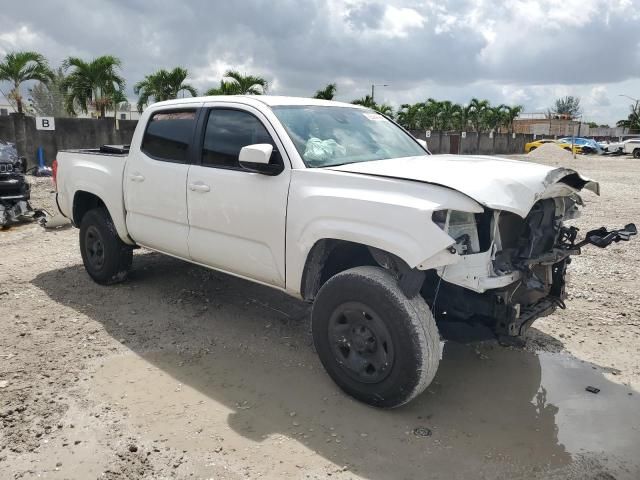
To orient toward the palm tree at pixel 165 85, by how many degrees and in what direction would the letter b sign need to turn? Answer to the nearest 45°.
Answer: approximately 135° to its left

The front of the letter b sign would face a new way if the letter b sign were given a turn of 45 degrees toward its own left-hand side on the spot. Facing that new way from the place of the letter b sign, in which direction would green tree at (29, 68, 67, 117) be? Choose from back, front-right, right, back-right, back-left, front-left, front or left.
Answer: back-left

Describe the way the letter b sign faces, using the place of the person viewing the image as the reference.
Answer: facing the viewer

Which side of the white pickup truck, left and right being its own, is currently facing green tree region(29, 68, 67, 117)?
back

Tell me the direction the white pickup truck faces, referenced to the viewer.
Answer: facing the viewer and to the right of the viewer

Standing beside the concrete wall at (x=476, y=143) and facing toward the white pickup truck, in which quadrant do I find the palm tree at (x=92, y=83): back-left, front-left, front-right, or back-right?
front-right

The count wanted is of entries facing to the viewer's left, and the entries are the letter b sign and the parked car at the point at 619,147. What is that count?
1

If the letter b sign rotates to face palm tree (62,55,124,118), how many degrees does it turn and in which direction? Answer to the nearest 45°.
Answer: approximately 180°

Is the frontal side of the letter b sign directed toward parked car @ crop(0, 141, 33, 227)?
yes

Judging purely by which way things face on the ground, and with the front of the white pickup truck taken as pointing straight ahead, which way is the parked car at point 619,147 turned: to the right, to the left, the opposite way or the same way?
the opposite way

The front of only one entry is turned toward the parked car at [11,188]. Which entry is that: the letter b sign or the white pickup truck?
the letter b sign

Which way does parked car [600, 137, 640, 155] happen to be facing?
to the viewer's left

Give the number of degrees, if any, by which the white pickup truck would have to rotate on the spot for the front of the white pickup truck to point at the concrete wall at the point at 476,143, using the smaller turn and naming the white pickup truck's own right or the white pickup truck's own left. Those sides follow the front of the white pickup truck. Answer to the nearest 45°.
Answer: approximately 135° to the white pickup truck's own left

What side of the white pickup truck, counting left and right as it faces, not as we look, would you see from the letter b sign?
back
